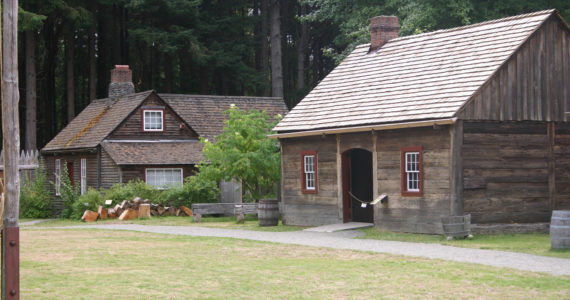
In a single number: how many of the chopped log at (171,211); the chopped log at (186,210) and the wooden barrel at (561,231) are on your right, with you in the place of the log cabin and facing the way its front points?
2

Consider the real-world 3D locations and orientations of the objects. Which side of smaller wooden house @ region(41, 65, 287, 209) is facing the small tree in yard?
left

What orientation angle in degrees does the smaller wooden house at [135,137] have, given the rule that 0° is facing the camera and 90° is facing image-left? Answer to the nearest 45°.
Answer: approximately 45°

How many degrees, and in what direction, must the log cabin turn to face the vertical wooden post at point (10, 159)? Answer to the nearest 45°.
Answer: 0° — it already faces it

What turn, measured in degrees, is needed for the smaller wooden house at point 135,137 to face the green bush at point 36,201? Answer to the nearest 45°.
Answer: approximately 45° to its right

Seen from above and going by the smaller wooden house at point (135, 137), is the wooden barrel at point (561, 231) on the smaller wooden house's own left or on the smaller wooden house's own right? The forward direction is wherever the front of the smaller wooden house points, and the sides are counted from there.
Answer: on the smaller wooden house's own left

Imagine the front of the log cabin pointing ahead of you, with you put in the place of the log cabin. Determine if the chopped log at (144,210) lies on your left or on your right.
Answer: on your right
